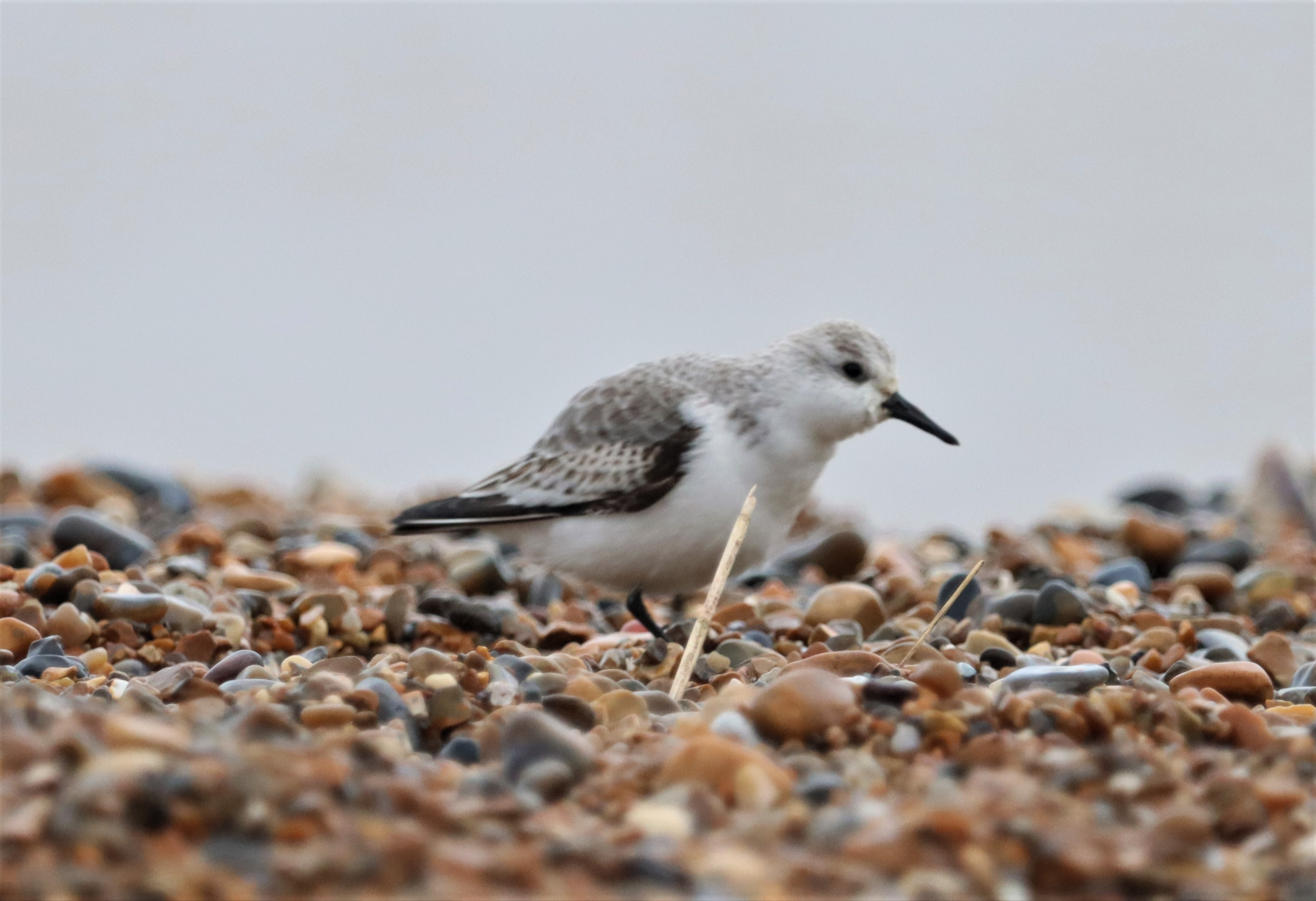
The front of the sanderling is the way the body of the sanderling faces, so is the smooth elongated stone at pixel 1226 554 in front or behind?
in front

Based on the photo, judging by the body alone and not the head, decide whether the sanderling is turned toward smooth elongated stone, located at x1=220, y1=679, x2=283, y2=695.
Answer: no

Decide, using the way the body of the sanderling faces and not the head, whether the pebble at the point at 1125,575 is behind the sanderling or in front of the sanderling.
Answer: in front

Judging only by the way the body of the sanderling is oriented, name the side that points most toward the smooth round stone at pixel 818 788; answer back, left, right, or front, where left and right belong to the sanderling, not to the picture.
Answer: right

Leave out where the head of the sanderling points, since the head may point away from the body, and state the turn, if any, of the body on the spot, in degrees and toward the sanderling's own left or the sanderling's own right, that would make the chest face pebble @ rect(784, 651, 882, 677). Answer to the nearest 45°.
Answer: approximately 90° to the sanderling's own right

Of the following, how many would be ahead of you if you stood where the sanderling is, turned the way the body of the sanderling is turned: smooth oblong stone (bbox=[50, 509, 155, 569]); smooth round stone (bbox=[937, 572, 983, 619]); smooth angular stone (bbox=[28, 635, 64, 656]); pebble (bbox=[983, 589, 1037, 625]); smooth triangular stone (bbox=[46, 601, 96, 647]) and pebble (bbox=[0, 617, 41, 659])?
2

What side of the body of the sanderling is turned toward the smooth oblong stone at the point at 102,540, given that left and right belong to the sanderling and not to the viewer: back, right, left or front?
back

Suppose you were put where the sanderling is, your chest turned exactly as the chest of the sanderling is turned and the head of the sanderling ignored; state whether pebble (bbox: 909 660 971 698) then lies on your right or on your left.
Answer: on your right

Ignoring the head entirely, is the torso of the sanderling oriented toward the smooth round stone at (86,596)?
no

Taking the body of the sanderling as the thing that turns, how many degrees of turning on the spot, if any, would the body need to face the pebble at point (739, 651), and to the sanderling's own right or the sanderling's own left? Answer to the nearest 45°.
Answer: approximately 90° to the sanderling's own right

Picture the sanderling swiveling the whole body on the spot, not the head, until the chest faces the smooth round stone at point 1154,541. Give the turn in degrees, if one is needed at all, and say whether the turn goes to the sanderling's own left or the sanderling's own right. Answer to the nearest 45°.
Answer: approximately 45° to the sanderling's own left

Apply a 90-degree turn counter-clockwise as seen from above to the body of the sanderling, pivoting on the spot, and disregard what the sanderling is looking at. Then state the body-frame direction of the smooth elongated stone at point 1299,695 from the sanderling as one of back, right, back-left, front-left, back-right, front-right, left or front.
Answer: back-right

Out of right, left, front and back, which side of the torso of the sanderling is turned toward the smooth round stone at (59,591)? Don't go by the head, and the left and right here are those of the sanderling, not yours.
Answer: back

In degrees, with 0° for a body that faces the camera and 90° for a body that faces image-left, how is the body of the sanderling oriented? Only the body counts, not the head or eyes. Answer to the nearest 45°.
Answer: approximately 270°

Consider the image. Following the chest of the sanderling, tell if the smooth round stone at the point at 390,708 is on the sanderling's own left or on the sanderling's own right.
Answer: on the sanderling's own right

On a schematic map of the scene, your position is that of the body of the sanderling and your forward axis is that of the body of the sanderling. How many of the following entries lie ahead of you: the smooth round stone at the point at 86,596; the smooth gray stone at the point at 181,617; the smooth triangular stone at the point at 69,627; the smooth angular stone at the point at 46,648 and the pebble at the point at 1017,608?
1

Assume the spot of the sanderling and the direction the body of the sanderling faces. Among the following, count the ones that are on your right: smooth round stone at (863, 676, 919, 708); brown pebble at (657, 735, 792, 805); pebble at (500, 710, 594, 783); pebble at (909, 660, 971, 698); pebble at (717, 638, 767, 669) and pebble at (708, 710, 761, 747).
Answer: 6
